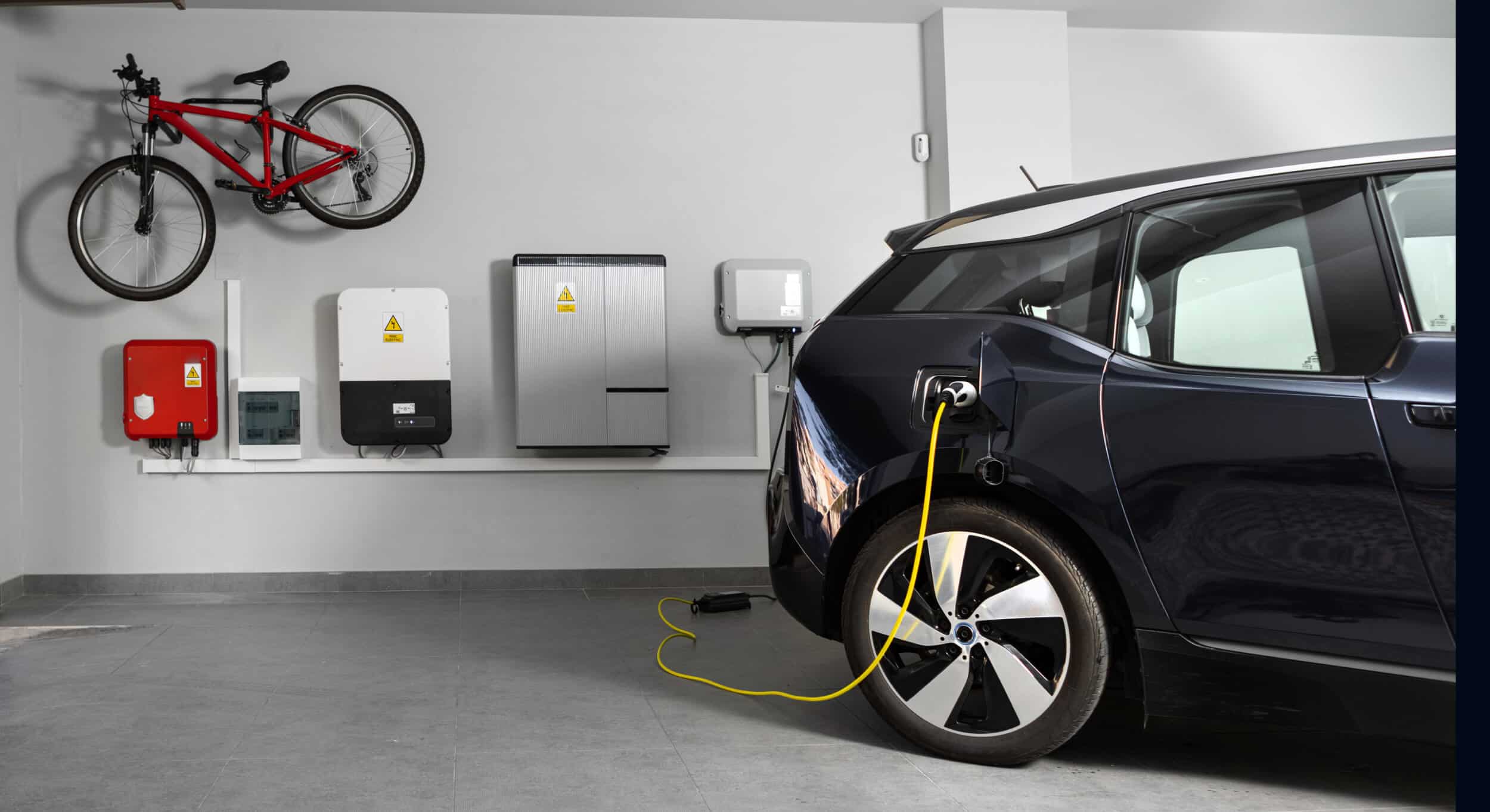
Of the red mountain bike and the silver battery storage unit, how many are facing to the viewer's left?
1

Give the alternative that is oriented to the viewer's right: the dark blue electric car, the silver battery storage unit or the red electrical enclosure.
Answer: the dark blue electric car

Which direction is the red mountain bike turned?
to the viewer's left

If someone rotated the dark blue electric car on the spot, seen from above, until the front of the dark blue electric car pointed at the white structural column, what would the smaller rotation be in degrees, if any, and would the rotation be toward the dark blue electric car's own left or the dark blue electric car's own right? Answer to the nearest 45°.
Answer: approximately 90° to the dark blue electric car's own left

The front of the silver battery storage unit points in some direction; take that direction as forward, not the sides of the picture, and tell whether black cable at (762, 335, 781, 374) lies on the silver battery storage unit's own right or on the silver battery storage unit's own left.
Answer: on the silver battery storage unit's own left

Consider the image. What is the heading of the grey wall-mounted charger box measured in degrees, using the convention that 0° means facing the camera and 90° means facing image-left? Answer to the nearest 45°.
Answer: approximately 0°

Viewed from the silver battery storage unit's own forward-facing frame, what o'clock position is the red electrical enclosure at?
The red electrical enclosure is roughly at 3 o'clock from the silver battery storage unit.

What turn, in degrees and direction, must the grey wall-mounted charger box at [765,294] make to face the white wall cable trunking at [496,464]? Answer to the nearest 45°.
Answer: approximately 90° to its right

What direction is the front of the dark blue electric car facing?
to the viewer's right

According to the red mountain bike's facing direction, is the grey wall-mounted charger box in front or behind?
behind

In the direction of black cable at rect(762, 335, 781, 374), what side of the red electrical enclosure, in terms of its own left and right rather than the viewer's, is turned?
left

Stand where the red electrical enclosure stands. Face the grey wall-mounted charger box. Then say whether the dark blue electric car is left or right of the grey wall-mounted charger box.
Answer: right

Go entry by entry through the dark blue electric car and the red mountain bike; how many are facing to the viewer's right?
1

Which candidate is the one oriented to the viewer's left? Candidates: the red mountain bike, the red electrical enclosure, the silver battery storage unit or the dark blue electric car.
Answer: the red mountain bike
